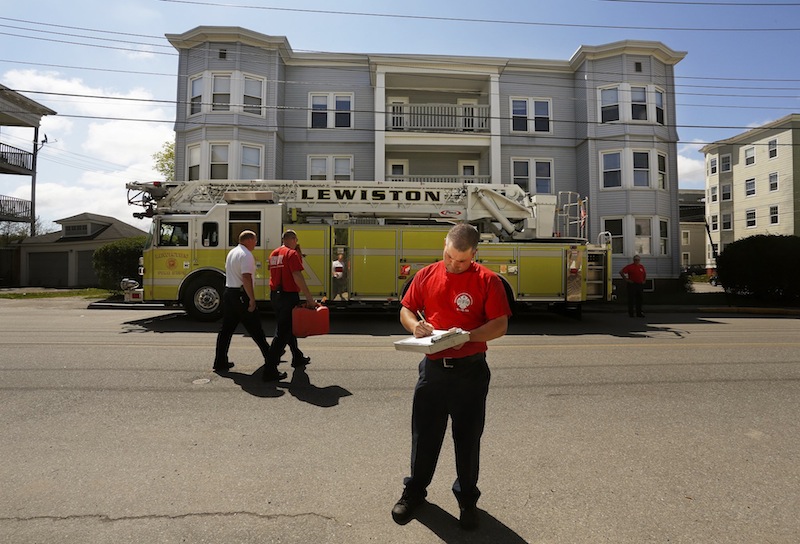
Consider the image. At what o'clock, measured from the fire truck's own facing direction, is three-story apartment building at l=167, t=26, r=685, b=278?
The three-story apartment building is roughly at 4 o'clock from the fire truck.

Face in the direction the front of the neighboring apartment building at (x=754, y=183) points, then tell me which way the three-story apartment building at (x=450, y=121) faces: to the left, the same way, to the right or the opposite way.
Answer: to the left

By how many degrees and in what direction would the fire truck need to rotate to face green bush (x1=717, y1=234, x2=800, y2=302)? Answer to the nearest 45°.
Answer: approximately 180°

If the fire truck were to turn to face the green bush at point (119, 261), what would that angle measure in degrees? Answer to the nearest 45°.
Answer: approximately 45° to its right

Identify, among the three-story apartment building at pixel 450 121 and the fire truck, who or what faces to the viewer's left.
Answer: the fire truck

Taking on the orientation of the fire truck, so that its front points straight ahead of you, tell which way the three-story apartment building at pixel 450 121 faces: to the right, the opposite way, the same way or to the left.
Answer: to the left

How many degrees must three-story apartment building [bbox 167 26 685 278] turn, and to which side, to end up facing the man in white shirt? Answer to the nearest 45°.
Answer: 0° — it already faces them

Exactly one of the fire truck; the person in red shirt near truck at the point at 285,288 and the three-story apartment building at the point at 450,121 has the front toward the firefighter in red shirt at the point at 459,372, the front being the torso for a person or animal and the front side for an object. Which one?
the three-story apartment building

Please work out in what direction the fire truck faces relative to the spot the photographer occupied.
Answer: facing to the left of the viewer

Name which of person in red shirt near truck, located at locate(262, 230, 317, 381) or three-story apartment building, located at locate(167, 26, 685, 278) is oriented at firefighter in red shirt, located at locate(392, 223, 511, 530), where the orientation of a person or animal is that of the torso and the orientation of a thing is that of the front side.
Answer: the three-story apartment building

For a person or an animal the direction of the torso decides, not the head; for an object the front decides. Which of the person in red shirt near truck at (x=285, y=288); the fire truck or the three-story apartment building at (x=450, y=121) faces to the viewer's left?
the fire truck

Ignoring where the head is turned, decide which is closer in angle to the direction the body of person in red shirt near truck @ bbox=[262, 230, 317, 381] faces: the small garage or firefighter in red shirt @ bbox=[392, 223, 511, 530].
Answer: the small garage

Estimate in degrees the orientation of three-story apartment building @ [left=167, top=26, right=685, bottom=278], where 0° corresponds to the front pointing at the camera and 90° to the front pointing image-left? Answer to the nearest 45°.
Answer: approximately 0°
